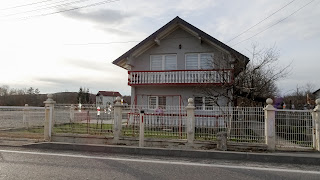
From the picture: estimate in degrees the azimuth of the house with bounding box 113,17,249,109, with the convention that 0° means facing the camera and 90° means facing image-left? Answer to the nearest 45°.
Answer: approximately 0°

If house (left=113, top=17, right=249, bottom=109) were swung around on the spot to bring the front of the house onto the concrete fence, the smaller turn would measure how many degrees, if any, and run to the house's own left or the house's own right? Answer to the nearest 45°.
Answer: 0° — it already faces it
